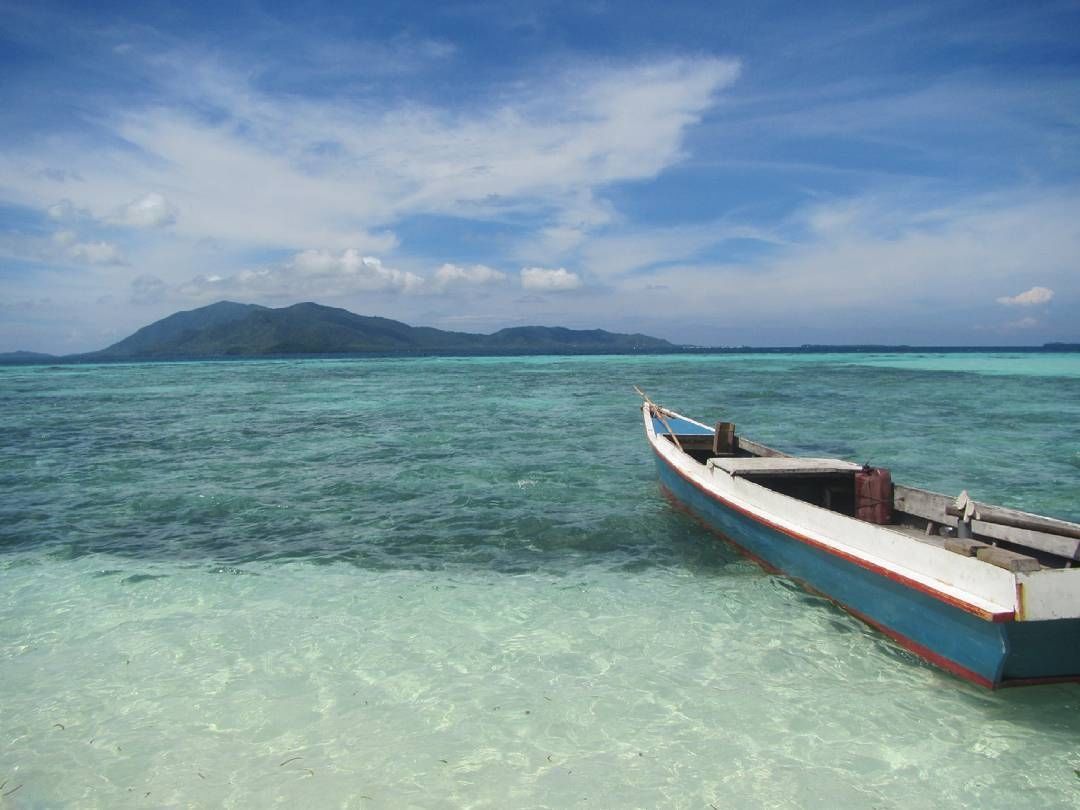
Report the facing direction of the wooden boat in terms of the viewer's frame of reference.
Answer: facing away from the viewer and to the left of the viewer
